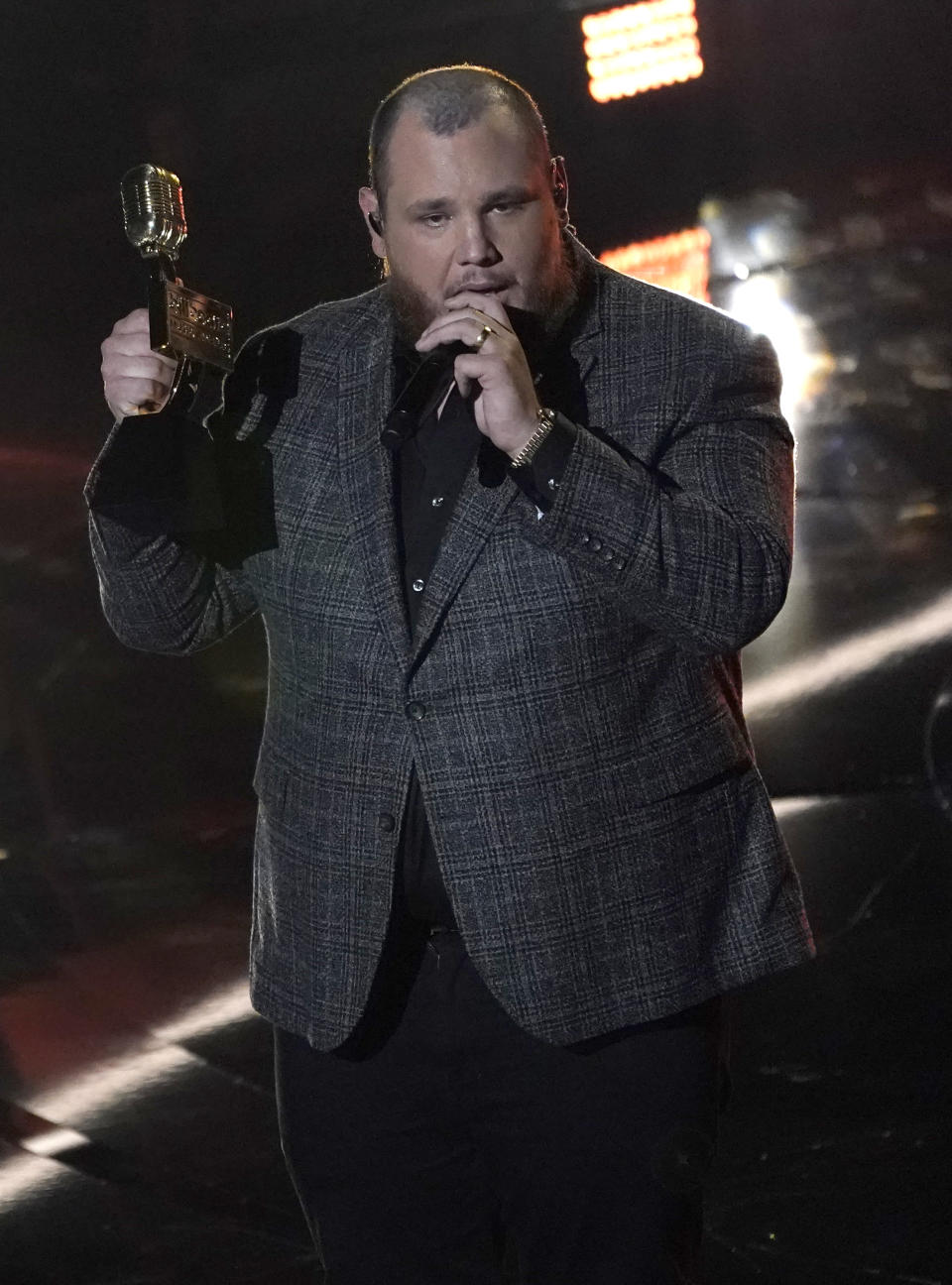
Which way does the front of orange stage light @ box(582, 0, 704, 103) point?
toward the camera

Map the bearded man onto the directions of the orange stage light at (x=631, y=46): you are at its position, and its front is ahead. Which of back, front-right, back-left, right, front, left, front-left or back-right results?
front

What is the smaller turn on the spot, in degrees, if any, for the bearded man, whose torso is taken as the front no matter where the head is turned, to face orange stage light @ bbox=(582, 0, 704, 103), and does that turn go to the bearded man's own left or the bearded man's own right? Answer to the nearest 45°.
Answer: approximately 180°

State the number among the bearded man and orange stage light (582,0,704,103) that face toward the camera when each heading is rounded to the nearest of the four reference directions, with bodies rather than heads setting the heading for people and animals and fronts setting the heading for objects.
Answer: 2
